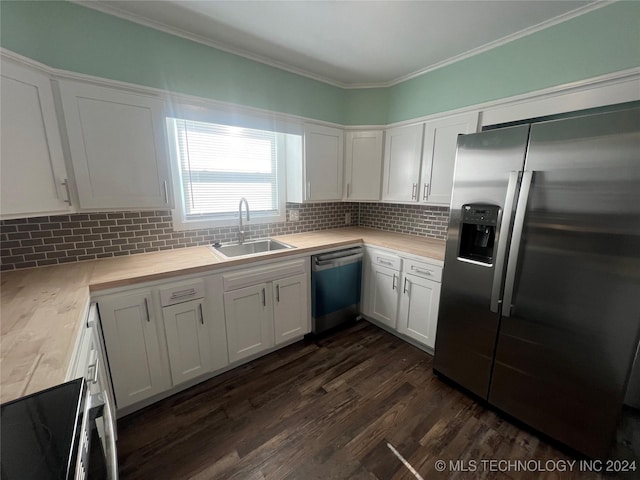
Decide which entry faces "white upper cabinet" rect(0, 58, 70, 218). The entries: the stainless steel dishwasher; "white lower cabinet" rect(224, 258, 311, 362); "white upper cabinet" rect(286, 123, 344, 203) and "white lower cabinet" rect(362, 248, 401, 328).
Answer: "white lower cabinet" rect(362, 248, 401, 328)

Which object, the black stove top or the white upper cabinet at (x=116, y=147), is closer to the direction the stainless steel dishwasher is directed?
the black stove top

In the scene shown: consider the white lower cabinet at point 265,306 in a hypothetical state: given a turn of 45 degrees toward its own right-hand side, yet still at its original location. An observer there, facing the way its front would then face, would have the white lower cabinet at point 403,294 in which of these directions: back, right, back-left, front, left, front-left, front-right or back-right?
left

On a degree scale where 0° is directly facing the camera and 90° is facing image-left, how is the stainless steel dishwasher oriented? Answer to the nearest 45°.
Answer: approximately 315°

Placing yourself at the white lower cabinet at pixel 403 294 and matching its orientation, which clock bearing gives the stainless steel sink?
The stainless steel sink is roughly at 1 o'clock from the white lower cabinet.

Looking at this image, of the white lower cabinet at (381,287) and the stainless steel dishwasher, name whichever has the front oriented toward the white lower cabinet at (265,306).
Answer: the white lower cabinet at (381,287)

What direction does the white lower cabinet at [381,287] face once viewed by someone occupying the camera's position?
facing the viewer and to the left of the viewer

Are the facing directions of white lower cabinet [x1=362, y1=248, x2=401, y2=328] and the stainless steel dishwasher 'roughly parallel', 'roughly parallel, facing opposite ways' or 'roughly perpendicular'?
roughly perpendicular

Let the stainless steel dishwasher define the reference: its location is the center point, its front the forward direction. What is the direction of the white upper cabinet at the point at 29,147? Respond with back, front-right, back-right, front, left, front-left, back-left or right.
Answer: right

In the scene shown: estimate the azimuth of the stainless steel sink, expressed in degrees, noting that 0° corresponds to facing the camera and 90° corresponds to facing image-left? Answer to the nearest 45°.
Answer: approximately 315°

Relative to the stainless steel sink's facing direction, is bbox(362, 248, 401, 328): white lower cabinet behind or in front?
in front

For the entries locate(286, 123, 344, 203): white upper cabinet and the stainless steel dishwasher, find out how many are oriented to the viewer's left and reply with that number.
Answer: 0

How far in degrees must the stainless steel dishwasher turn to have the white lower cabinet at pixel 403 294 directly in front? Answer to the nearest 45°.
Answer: approximately 45° to its left
